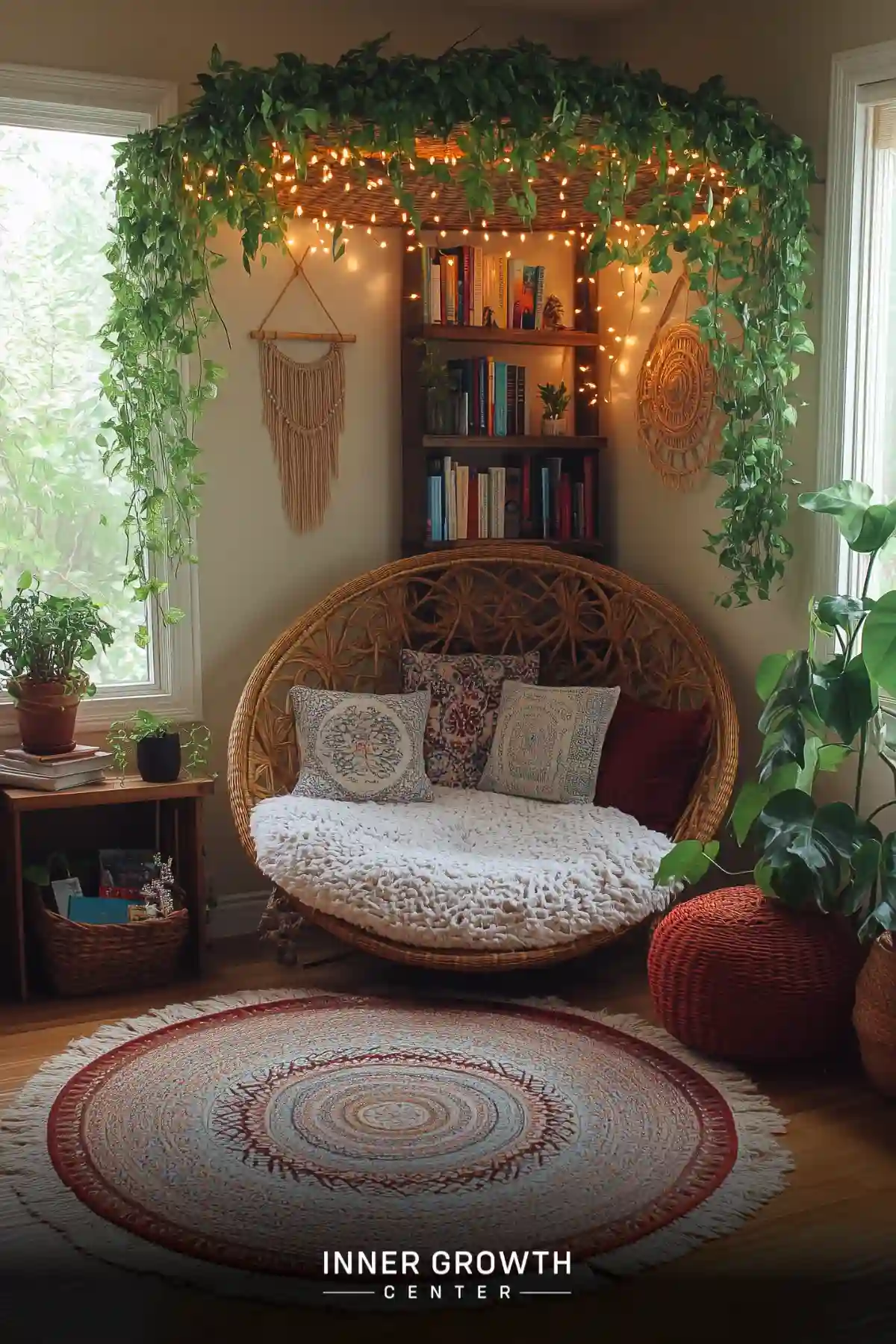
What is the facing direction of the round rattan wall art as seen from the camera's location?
facing the viewer and to the left of the viewer

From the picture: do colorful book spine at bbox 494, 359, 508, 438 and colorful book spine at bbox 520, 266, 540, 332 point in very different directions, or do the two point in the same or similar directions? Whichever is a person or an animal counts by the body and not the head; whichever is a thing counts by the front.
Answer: same or similar directions

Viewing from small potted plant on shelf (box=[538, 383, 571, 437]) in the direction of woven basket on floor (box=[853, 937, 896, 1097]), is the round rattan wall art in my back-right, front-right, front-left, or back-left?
front-left

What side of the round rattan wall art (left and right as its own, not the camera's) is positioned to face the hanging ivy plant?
front

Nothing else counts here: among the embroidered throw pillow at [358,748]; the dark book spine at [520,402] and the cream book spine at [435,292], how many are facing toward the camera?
3

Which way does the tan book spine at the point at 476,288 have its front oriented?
toward the camera

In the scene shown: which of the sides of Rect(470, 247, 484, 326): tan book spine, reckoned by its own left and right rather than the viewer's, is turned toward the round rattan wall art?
left

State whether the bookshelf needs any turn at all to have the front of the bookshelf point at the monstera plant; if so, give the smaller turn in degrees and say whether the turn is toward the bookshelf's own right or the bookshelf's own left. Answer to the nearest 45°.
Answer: approximately 45° to the bookshelf's own left

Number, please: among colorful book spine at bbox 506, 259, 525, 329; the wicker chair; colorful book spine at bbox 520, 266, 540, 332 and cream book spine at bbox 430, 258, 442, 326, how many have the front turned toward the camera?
4

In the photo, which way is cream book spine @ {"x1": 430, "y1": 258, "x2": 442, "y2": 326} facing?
toward the camera

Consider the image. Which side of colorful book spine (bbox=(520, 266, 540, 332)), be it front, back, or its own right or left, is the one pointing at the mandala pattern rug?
front

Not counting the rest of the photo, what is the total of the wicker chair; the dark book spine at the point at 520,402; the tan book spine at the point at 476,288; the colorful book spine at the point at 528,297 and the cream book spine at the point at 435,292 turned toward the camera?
5

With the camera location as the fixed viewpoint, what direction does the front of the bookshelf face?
facing the viewer
